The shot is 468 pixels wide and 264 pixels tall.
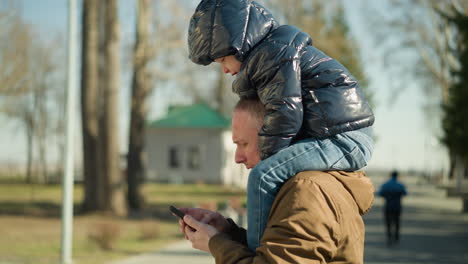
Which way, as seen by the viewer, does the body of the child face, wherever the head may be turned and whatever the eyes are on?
to the viewer's left

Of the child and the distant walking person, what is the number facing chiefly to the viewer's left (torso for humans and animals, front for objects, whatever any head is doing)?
1

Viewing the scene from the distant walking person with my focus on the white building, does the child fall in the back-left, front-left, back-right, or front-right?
back-left

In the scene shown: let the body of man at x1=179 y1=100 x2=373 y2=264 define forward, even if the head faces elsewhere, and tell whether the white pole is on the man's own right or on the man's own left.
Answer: on the man's own right

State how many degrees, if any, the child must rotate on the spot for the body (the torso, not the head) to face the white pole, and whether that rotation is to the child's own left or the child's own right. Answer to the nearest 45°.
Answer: approximately 45° to the child's own right

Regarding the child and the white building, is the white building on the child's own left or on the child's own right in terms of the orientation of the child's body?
on the child's own right

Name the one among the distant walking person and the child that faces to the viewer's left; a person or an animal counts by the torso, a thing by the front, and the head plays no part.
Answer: the child

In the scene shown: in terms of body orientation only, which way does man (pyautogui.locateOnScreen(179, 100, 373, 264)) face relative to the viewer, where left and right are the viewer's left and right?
facing to the left of the viewer

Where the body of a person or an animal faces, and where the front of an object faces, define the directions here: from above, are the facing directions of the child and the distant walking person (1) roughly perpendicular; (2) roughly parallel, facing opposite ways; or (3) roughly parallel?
roughly perpendicular

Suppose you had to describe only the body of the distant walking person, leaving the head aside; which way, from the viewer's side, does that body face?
away from the camera

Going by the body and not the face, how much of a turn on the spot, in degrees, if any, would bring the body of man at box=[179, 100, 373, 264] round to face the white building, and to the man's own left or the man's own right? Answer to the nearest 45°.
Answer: approximately 90° to the man's own right

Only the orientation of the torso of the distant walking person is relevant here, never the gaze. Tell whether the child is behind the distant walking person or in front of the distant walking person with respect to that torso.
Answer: behind

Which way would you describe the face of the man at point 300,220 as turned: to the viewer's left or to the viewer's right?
to the viewer's left

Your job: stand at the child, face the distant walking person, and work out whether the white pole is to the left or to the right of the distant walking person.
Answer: left

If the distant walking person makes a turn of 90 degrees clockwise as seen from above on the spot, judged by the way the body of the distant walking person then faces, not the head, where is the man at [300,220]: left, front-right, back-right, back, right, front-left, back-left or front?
right
